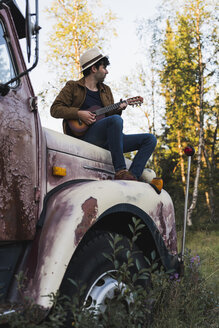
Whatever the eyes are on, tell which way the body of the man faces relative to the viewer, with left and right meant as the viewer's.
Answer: facing the viewer and to the right of the viewer

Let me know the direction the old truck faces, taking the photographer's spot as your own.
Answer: facing away from the viewer and to the right of the viewer

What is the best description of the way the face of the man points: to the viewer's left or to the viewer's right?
to the viewer's right
